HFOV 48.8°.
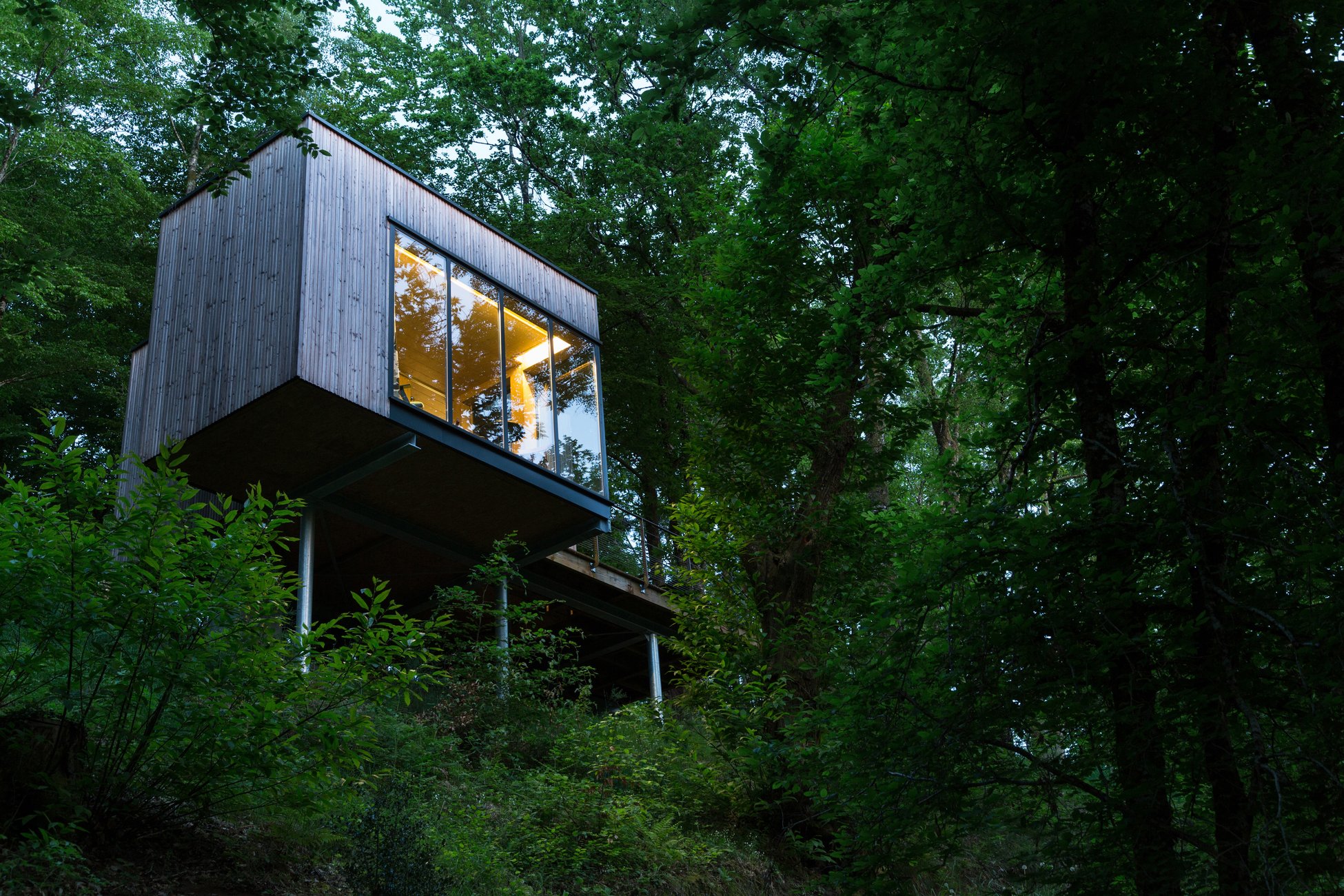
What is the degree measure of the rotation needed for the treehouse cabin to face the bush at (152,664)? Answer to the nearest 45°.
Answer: approximately 45° to its right

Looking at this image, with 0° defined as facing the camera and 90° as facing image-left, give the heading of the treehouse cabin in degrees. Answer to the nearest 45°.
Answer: approximately 315°
